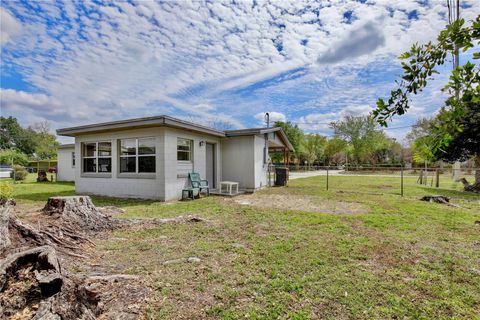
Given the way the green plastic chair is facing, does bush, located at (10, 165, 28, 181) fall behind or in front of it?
behind

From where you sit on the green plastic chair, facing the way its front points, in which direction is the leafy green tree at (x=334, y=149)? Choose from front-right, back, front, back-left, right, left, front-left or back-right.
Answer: left

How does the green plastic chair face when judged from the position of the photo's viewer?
facing the viewer and to the right of the viewer

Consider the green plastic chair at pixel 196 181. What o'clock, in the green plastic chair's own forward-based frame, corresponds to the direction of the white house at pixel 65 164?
The white house is roughly at 6 o'clock from the green plastic chair.

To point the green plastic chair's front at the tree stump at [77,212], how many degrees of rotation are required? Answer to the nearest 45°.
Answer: approximately 90° to its right

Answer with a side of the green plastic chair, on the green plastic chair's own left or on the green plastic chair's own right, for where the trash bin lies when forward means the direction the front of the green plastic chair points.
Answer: on the green plastic chair's own left

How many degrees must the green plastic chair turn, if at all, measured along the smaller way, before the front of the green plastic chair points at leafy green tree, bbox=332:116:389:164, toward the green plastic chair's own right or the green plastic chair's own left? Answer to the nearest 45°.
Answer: approximately 90° to the green plastic chair's own left

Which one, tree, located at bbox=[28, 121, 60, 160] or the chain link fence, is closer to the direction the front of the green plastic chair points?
the chain link fence

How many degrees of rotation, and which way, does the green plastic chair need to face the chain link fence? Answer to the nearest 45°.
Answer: approximately 45° to its left

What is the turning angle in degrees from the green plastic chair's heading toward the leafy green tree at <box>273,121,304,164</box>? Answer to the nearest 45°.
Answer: approximately 90° to its left
